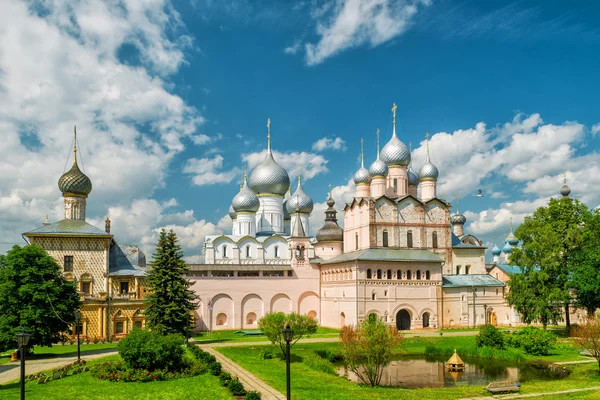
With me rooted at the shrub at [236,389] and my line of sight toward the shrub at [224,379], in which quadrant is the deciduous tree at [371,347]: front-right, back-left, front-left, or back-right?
front-right

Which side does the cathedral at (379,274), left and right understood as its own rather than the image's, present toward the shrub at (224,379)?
front

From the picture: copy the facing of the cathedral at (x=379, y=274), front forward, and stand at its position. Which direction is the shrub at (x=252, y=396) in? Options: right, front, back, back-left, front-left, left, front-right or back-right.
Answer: front

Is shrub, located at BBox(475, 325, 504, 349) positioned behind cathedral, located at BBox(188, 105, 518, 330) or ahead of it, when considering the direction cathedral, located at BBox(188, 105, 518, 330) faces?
ahead

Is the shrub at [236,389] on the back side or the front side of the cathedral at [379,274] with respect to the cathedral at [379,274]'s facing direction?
on the front side

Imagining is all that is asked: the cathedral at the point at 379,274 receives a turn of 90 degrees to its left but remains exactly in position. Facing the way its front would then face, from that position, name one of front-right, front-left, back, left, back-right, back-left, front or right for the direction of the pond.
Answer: right

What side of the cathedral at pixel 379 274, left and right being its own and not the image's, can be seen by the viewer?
front

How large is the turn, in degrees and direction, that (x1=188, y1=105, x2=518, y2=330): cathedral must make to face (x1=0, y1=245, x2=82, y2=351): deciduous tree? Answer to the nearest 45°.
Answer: approximately 45° to its right
